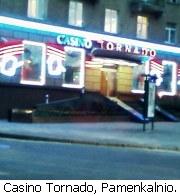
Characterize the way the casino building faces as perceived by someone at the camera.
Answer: facing the viewer and to the right of the viewer
